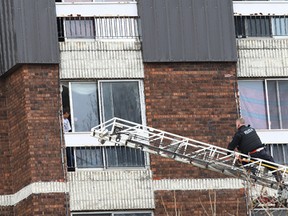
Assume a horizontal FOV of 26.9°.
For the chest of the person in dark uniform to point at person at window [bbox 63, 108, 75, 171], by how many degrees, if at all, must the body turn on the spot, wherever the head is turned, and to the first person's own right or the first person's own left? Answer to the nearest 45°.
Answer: approximately 45° to the first person's own left

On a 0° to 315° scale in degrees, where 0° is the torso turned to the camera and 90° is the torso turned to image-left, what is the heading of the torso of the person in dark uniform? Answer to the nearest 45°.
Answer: approximately 135°
